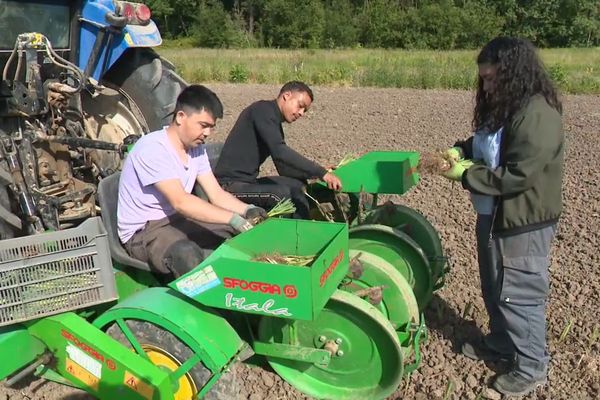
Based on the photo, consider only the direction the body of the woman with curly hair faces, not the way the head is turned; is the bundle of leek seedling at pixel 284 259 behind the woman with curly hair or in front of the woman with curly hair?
in front

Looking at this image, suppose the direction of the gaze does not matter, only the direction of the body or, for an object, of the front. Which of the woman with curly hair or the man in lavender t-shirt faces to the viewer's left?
the woman with curly hair

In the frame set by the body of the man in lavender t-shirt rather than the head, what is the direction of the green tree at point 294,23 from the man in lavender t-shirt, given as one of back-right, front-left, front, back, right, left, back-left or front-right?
back-left

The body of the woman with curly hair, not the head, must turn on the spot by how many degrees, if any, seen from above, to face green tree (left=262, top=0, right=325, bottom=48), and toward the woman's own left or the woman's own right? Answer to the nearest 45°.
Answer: approximately 90° to the woman's own right

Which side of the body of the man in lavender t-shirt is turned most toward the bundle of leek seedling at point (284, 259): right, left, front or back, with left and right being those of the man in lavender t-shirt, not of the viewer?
front

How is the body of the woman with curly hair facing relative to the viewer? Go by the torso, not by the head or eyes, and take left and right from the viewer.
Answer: facing to the left of the viewer

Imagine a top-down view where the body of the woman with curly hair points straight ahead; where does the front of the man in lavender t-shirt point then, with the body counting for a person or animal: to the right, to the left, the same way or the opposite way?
the opposite way

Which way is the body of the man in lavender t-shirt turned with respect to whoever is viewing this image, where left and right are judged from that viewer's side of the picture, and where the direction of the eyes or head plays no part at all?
facing the viewer and to the right of the viewer

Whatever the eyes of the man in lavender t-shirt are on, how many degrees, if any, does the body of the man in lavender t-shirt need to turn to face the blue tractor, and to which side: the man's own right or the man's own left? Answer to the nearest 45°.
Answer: approximately 180°

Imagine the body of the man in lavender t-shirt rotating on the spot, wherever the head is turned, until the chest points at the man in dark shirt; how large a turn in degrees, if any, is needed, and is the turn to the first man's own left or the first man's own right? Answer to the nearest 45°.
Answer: approximately 90° to the first man's own left

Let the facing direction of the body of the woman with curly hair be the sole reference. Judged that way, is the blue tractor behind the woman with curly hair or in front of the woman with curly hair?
in front

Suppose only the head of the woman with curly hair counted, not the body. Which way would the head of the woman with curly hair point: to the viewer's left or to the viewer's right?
to the viewer's left

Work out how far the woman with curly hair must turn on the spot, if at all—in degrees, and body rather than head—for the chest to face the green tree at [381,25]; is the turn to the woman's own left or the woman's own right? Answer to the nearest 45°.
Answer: approximately 90° to the woman's own right
